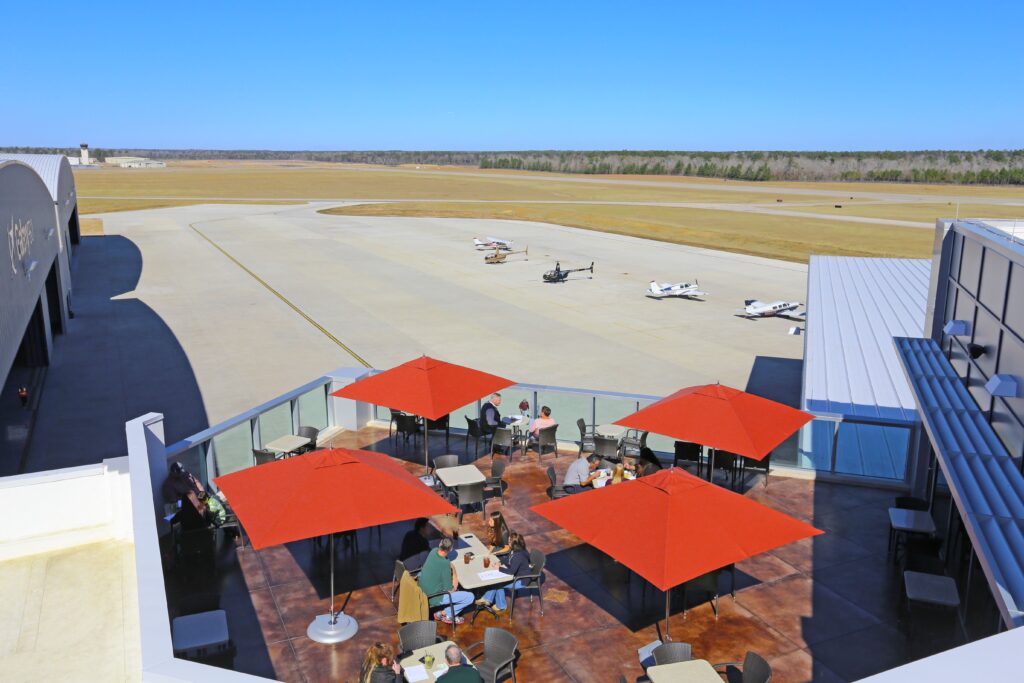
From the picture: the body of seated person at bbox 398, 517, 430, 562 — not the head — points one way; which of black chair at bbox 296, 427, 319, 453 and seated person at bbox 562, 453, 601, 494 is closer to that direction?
the seated person

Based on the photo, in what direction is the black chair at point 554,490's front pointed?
to the viewer's right

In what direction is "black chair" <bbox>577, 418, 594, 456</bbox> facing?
to the viewer's right

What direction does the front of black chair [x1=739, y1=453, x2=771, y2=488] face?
to the viewer's left

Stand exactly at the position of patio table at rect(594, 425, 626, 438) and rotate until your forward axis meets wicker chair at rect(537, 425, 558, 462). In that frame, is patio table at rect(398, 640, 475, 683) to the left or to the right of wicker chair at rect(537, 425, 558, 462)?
left

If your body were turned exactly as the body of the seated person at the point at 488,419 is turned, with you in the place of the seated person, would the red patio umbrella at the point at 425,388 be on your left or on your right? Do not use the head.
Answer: on your right

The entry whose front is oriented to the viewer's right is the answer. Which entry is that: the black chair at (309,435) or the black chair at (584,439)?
the black chair at (584,439)

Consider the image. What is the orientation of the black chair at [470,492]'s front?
away from the camera

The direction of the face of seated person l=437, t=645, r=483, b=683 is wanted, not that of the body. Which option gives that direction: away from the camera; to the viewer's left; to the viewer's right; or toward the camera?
away from the camera

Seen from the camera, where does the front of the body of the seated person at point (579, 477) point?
to the viewer's right

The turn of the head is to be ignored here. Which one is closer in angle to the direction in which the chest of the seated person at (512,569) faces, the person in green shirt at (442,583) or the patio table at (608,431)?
the person in green shirt

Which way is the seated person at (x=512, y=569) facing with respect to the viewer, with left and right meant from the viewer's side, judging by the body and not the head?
facing to the left of the viewer

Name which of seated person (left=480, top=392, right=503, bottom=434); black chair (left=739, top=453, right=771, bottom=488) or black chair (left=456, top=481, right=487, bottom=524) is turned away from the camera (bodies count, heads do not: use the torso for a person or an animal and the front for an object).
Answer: black chair (left=456, top=481, right=487, bottom=524)

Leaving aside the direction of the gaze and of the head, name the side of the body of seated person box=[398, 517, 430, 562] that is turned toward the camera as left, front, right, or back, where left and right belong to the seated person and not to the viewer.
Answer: right

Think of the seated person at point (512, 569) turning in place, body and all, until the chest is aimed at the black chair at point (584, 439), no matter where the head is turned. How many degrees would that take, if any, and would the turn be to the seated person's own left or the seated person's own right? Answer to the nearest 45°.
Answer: approximately 90° to the seated person's own right
